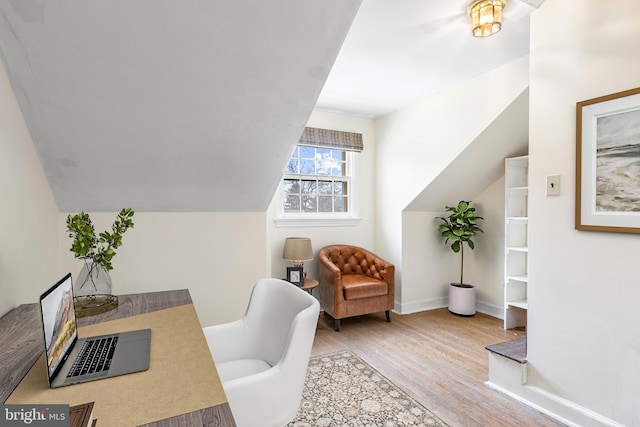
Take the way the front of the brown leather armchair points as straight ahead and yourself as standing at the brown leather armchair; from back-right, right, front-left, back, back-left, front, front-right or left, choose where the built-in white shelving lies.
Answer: front-left

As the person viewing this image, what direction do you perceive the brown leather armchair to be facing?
facing the viewer and to the right of the viewer

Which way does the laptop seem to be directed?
to the viewer's right

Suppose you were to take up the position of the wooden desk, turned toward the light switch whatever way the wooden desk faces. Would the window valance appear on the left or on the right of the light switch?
left

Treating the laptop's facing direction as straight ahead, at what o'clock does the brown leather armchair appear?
The brown leather armchair is roughly at 11 o'clock from the laptop.

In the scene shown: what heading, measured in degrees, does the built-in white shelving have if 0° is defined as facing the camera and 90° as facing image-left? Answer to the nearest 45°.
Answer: approximately 45°

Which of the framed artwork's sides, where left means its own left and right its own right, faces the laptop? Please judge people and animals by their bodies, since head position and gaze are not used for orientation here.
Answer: front
